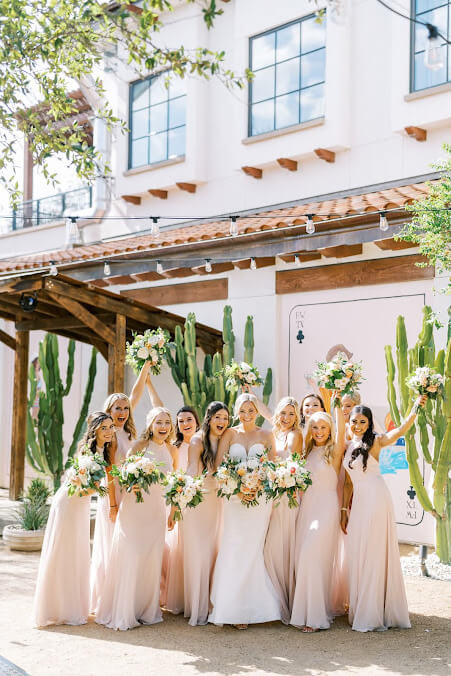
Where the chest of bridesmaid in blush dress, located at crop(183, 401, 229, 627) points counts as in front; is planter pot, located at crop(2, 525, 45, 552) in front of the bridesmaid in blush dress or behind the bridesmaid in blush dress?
behind

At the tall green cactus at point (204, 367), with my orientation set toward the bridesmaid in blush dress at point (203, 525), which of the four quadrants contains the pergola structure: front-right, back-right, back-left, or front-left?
back-right

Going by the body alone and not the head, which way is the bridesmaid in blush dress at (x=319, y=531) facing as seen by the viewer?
toward the camera

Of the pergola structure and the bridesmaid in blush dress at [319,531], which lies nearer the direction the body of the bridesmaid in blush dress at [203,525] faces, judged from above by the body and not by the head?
the bridesmaid in blush dress

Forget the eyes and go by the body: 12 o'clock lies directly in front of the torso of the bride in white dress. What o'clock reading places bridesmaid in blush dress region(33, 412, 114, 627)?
The bridesmaid in blush dress is roughly at 3 o'clock from the bride in white dress.

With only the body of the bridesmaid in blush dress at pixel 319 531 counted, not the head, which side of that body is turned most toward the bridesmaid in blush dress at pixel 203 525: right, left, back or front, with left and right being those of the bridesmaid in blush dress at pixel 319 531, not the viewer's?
right

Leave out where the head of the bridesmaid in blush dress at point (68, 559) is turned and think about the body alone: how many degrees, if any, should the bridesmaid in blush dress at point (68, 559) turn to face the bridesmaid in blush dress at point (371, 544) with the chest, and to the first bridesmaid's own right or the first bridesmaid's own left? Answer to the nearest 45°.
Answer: approximately 45° to the first bridesmaid's own left

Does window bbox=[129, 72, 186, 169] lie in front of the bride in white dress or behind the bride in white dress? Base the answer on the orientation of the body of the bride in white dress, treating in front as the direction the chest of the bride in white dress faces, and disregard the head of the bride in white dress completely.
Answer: behind

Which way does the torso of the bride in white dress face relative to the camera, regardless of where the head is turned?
toward the camera

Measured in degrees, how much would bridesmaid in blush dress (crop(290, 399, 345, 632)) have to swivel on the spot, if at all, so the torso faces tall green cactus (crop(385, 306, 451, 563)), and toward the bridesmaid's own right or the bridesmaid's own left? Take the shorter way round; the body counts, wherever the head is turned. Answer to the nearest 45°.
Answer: approximately 135° to the bridesmaid's own left

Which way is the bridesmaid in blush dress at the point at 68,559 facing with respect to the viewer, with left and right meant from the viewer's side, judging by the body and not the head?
facing the viewer and to the right of the viewer
